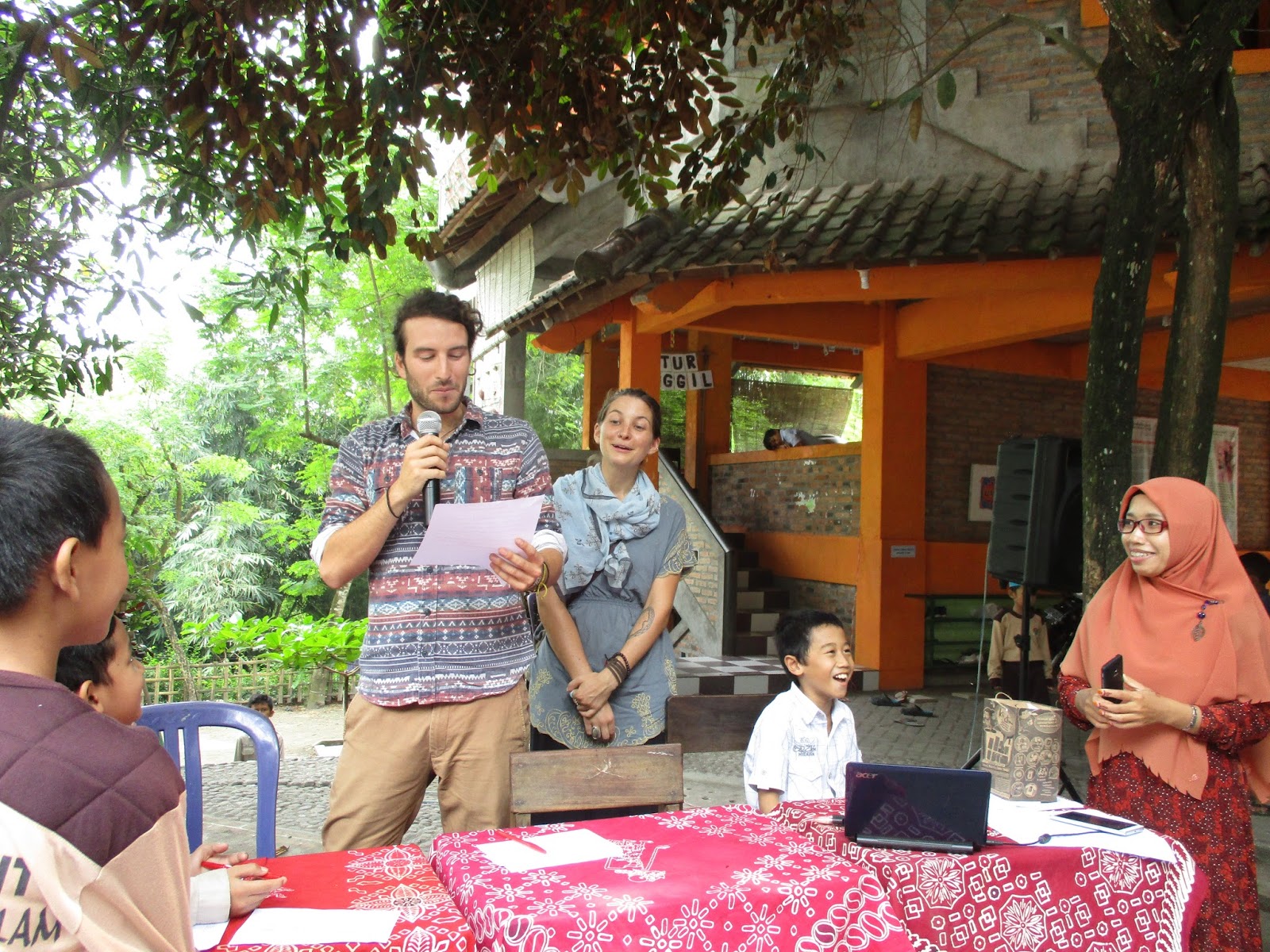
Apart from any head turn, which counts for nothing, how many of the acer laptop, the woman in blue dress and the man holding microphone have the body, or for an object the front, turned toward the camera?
2

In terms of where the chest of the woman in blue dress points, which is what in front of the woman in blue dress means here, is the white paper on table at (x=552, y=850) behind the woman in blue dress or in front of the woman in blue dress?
in front

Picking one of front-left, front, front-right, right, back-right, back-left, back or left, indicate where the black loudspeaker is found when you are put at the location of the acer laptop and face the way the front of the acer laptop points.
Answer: front

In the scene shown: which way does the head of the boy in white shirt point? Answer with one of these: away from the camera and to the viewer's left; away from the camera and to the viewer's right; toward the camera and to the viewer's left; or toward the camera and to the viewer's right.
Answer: toward the camera and to the viewer's right

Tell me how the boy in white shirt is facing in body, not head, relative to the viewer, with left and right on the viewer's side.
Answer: facing the viewer and to the right of the viewer

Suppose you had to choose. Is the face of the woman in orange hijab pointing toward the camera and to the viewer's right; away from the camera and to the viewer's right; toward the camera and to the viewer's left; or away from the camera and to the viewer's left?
toward the camera and to the viewer's left

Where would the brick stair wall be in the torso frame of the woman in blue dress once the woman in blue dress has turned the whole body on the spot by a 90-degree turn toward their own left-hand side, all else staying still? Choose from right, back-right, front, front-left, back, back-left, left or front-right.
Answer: left

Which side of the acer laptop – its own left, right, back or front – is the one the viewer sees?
back

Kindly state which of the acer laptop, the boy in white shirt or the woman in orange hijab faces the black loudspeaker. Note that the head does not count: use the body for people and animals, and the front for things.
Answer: the acer laptop

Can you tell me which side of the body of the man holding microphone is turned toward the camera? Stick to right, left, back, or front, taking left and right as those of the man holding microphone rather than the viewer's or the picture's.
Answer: front

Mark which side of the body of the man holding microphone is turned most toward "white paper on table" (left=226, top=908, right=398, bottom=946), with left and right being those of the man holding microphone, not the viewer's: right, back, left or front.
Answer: front

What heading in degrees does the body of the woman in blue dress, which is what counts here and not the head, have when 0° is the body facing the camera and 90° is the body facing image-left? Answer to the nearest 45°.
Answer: approximately 0°

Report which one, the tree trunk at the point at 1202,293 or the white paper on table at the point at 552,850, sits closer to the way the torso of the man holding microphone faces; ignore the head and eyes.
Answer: the white paper on table

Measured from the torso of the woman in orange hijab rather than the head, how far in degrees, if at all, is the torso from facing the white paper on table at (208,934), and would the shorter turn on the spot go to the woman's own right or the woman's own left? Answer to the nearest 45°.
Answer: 0° — they already face it
